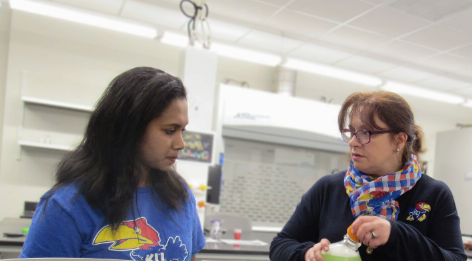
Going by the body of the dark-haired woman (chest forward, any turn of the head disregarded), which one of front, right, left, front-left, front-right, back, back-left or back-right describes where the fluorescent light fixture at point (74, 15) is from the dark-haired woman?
back-left

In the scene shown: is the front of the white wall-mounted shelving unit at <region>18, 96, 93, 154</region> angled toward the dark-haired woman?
yes

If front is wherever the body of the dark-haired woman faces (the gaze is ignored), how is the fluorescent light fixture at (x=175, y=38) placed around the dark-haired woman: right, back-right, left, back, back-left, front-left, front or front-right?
back-left

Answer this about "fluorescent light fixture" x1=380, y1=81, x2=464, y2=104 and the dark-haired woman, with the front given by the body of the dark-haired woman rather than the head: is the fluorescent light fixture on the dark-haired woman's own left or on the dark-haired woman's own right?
on the dark-haired woman's own left

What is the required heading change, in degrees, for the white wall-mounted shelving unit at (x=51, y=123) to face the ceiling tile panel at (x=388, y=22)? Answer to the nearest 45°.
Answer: approximately 45° to its left

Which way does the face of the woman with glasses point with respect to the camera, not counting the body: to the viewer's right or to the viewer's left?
to the viewer's left

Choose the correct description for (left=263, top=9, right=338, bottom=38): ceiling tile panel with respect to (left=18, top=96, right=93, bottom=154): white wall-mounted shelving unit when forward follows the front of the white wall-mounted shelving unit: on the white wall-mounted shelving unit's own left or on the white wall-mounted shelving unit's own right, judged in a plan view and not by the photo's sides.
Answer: on the white wall-mounted shelving unit's own left

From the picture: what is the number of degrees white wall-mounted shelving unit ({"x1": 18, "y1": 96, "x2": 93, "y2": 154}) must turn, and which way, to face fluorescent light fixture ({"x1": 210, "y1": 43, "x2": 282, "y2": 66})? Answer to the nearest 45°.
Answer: approximately 45° to its left

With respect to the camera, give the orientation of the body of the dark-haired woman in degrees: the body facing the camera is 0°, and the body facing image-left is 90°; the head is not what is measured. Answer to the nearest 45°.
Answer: approximately 315°
